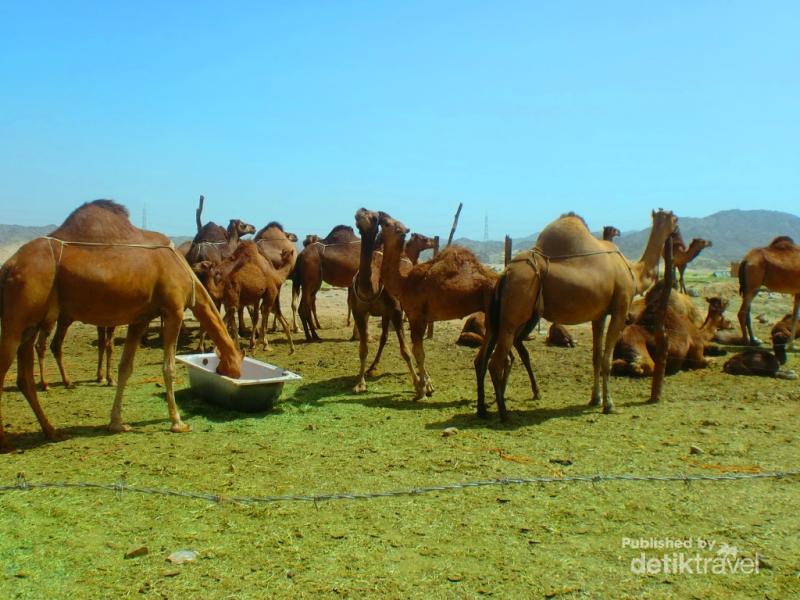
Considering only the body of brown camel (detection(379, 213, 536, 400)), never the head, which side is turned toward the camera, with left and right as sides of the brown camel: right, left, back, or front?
left

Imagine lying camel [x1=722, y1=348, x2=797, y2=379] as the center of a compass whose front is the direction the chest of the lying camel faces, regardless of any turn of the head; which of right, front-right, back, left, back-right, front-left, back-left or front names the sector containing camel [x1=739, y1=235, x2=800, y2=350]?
left

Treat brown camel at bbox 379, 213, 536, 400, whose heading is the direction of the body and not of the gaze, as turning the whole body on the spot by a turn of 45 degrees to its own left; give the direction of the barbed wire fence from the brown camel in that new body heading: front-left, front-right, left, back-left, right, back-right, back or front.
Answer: front-left

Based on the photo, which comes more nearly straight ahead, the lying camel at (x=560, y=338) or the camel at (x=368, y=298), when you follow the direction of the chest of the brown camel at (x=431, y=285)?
the camel

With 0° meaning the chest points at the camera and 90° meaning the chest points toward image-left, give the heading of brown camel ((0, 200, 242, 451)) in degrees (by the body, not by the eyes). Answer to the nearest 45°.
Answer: approximately 270°

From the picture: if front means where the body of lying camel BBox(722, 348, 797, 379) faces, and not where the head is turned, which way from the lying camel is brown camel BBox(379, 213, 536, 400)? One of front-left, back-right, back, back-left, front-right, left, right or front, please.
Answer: back-right

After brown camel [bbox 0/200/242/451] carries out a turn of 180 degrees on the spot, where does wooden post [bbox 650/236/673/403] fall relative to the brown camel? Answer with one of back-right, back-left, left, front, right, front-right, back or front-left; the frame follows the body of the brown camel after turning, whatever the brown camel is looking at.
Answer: back

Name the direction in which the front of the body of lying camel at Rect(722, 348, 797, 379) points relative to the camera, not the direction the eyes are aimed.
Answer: to the viewer's right

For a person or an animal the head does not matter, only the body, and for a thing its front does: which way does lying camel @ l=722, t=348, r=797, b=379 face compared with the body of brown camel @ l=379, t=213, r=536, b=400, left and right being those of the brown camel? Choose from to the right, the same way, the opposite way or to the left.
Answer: the opposite way

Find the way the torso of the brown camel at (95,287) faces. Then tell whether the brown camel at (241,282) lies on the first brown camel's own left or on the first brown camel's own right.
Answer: on the first brown camel's own left

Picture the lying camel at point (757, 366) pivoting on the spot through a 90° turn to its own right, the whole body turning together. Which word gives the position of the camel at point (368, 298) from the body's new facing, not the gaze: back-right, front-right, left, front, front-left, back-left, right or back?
front-right

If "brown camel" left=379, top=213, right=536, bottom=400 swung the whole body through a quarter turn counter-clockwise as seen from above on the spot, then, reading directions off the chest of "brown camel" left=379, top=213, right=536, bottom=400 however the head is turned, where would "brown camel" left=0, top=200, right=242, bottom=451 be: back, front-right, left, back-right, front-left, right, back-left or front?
front-right
